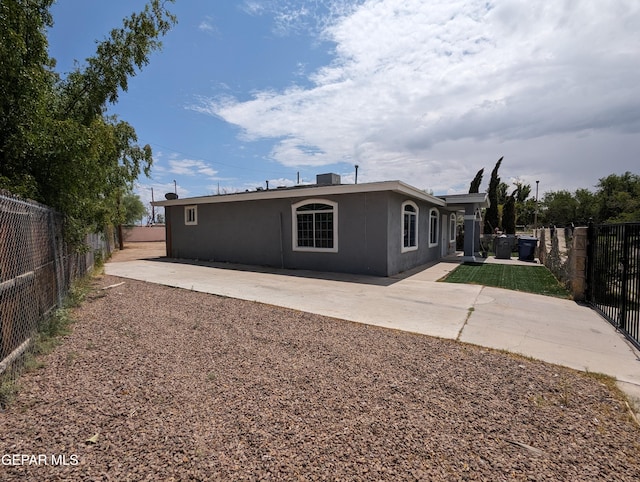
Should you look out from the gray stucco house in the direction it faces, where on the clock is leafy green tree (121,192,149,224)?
The leafy green tree is roughly at 6 o'clock from the gray stucco house.

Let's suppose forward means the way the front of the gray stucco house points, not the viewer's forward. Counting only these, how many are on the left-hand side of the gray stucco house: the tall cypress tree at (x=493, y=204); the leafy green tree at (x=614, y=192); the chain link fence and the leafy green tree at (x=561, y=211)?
3

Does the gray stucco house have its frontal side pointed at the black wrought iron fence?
yes

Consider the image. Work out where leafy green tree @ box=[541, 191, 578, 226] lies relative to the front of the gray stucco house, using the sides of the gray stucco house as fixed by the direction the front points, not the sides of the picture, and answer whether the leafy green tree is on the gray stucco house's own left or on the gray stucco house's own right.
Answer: on the gray stucco house's own left

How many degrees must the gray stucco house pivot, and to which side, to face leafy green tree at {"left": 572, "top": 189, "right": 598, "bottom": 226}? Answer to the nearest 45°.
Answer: approximately 90° to its left

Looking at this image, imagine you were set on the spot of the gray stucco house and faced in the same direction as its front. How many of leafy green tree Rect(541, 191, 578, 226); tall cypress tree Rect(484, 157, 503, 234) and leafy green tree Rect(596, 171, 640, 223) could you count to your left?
3

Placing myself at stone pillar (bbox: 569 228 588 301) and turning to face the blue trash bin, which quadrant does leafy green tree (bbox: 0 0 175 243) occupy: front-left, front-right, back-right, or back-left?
back-left

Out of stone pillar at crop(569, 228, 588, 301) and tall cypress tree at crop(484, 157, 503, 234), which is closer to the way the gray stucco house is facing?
the stone pillar

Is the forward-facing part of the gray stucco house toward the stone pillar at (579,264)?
yes

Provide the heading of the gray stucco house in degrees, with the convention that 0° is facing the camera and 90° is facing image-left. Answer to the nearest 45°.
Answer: approximately 315°

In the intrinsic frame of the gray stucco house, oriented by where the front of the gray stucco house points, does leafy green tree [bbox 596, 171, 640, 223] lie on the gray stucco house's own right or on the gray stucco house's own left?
on the gray stucco house's own left

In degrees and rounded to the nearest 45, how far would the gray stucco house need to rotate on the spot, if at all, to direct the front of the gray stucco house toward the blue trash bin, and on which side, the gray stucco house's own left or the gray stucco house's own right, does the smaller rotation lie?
approximately 45° to the gray stucco house's own left
